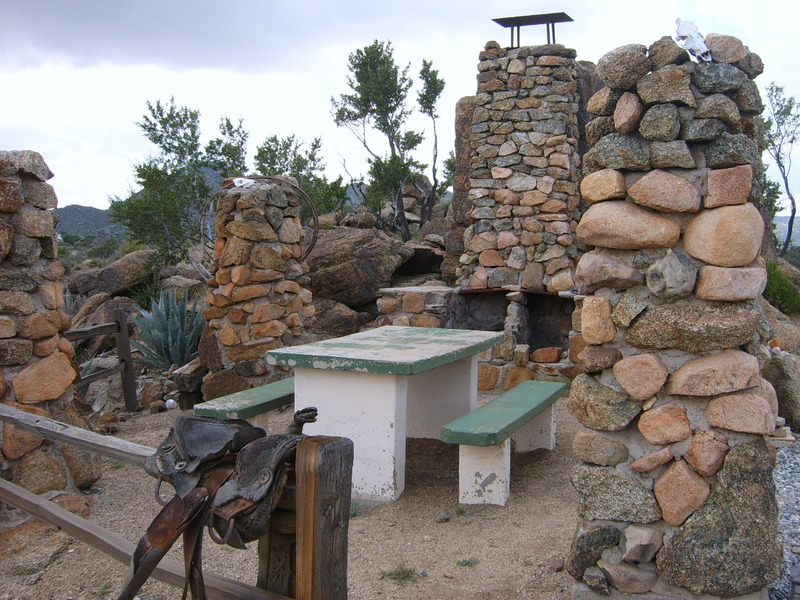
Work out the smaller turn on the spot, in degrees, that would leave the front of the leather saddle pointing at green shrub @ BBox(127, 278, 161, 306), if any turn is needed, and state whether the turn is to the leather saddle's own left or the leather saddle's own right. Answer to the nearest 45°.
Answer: approximately 135° to the leather saddle's own left

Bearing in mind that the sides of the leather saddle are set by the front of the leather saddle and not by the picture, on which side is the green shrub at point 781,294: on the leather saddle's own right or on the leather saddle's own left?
on the leather saddle's own left

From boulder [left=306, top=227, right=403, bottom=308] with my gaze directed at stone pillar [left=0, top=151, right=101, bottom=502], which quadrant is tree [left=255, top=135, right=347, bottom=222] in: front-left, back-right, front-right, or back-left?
back-right

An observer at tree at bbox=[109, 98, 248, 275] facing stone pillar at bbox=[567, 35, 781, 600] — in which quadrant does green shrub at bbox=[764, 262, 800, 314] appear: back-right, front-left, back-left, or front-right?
front-left

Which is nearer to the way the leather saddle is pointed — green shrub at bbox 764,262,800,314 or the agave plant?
the green shrub

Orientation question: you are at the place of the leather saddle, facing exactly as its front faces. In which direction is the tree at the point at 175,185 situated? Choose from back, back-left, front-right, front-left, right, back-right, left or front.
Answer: back-left

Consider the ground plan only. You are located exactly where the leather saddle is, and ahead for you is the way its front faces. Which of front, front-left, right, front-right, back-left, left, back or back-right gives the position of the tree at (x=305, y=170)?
back-left

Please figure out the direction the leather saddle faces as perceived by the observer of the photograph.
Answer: facing the viewer and to the right of the viewer

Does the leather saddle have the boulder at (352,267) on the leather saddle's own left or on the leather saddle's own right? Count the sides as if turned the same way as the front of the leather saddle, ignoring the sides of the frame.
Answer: on the leather saddle's own left

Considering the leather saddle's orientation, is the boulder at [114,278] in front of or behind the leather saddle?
behind
